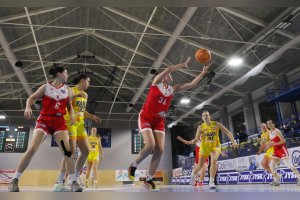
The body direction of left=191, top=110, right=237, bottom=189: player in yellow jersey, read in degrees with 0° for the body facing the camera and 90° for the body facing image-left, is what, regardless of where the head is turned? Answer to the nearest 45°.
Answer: approximately 0°

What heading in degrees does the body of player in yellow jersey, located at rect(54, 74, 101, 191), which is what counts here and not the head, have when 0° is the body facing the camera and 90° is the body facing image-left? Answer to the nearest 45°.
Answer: approximately 315°

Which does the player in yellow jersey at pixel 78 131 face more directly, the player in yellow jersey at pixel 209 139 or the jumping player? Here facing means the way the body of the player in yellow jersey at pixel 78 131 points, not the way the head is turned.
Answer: the jumping player

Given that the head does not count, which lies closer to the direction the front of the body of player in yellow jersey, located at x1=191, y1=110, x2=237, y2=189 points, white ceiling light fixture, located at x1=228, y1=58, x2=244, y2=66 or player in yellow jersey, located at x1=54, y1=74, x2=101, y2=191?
the player in yellow jersey

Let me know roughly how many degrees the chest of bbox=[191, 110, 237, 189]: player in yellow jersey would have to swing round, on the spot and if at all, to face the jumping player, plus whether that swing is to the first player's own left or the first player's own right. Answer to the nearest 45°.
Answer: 0° — they already face them

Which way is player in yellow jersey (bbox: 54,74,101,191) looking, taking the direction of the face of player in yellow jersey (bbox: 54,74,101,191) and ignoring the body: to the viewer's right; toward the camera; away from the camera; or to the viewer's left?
to the viewer's right

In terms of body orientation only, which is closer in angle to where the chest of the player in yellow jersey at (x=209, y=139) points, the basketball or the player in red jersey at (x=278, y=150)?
the basketball

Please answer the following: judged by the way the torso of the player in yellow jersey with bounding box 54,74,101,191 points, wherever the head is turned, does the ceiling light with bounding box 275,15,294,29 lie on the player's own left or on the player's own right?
on the player's own left

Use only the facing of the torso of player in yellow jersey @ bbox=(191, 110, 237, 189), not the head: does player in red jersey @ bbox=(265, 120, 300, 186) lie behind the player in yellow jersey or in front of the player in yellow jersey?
behind
